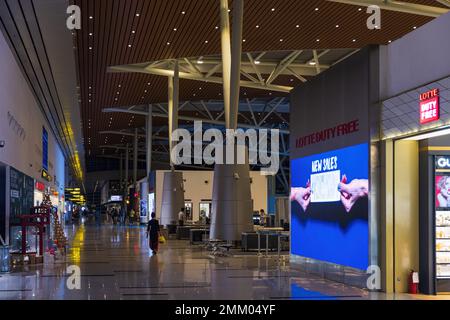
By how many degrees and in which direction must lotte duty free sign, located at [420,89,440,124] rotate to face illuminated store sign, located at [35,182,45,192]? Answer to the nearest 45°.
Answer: approximately 90° to its right

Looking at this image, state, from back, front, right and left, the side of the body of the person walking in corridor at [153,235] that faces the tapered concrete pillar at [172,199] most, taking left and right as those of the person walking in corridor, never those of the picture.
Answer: front

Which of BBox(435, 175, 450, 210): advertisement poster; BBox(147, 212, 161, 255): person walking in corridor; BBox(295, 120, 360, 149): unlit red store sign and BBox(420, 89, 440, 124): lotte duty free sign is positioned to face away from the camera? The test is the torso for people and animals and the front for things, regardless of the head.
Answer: the person walking in corridor

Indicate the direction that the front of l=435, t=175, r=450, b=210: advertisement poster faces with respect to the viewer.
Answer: facing the viewer and to the left of the viewer

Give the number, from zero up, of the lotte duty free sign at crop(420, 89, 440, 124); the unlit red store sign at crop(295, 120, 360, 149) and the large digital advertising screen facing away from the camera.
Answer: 0

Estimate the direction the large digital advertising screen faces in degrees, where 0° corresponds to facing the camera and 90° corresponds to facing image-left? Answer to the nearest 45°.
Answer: approximately 45°

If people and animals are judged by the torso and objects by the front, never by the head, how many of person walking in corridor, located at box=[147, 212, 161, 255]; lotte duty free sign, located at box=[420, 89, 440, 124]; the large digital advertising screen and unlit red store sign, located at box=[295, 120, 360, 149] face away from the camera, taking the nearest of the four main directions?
1

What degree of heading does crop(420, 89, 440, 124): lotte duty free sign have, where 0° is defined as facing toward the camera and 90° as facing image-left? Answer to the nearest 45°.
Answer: approximately 45°

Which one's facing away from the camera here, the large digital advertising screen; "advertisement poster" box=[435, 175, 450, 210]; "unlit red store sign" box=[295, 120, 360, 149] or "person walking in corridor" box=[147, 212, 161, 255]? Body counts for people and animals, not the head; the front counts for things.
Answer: the person walking in corridor

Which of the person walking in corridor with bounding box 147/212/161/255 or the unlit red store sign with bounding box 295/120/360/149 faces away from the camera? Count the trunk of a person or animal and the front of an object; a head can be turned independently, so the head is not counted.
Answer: the person walking in corridor

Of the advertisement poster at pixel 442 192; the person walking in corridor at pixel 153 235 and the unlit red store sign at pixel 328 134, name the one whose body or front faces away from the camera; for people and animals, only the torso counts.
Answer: the person walking in corridor

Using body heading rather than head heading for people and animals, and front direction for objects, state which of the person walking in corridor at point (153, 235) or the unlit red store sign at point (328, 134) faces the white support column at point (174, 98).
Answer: the person walking in corridor

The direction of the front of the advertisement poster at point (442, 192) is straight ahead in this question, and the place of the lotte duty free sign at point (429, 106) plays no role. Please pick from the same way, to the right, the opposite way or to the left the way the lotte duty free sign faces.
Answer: the same way

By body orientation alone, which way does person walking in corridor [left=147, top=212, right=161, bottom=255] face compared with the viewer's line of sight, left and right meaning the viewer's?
facing away from the viewer

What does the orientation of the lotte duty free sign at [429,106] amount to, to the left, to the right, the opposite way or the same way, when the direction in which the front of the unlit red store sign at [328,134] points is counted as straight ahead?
the same way

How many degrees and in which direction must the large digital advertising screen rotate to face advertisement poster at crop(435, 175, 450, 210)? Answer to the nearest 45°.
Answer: approximately 90° to its left

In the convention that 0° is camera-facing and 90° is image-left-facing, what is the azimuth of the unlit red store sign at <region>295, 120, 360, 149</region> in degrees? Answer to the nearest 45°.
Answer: approximately 45°
